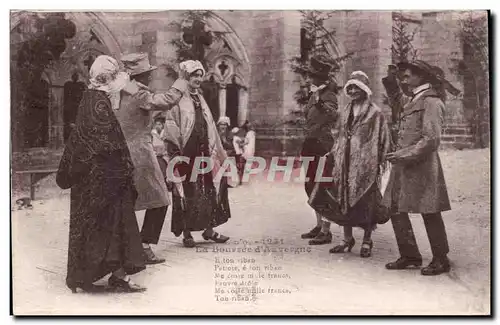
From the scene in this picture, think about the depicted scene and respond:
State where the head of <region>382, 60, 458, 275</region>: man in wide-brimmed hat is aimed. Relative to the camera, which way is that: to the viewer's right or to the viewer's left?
to the viewer's left

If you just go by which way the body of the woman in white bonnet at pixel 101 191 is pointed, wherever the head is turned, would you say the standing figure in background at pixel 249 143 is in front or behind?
in front

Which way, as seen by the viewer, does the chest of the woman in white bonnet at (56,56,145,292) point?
to the viewer's right

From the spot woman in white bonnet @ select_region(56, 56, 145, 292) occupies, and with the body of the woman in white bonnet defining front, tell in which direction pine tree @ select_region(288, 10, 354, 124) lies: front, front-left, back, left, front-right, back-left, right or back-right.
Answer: front

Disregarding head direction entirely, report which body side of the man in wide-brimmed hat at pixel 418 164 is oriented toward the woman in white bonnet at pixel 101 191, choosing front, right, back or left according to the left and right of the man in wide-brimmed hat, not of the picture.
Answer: front

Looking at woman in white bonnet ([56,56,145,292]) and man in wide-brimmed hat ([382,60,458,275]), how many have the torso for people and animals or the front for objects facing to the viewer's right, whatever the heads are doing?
1

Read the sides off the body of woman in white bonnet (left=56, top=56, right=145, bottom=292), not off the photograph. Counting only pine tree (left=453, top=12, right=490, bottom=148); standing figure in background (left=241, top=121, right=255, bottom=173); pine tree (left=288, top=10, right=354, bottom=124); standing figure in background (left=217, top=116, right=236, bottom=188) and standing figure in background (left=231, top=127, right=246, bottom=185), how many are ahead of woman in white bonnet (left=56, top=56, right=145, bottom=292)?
5

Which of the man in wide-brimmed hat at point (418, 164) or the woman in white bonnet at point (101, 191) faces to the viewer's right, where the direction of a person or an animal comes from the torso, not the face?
the woman in white bonnet

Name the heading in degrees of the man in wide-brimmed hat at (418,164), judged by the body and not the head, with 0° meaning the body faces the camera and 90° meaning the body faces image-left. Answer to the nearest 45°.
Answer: approximately 90°

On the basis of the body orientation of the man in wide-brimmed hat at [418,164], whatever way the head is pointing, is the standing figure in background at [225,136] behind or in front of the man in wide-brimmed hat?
in front
